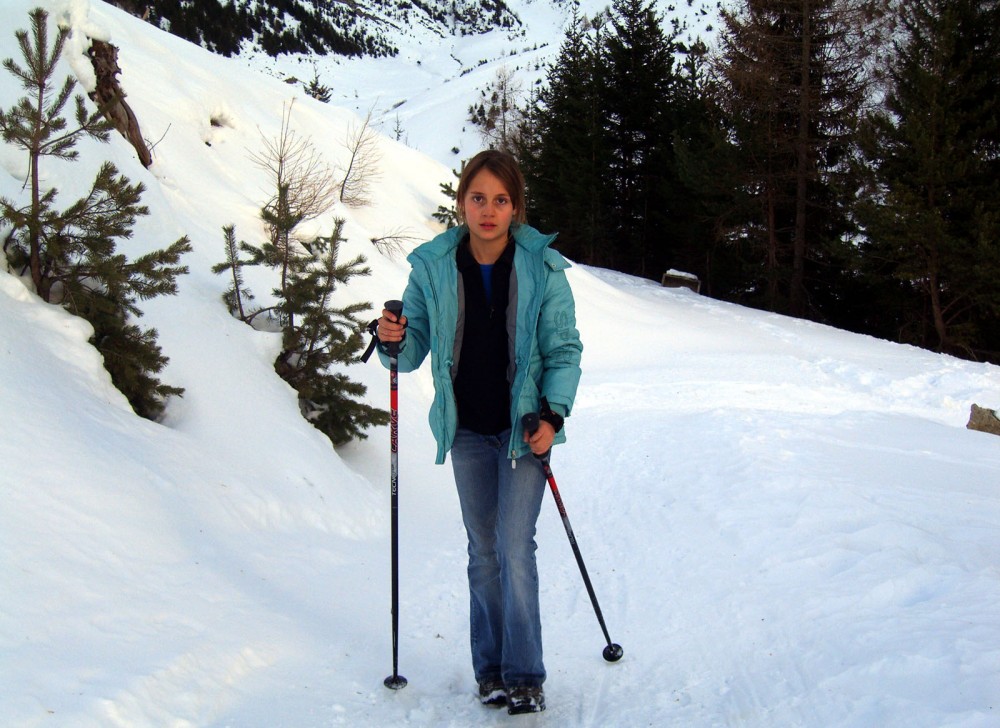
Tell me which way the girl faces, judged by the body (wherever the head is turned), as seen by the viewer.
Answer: toward the camera

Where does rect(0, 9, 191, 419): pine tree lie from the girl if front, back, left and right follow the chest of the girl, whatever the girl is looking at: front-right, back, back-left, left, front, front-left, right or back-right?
back-right

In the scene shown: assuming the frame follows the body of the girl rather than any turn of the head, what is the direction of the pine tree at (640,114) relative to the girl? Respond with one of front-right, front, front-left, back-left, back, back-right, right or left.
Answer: back

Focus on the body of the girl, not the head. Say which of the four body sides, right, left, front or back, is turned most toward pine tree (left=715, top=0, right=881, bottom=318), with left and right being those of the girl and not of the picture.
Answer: back

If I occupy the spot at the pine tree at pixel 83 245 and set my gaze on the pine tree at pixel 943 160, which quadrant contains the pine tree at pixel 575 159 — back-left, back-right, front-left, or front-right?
front-left

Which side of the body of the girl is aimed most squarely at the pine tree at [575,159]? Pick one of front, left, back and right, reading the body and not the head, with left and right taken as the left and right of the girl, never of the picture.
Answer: back

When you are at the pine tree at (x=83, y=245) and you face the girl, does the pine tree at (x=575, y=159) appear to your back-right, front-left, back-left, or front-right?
back-left

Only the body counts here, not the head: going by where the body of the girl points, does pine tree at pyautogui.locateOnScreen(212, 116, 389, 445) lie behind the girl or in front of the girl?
behind

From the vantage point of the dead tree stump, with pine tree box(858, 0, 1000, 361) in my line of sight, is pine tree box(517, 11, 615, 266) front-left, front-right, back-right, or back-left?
front-left

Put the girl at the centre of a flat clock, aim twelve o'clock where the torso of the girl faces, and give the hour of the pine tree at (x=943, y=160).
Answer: The pine tree is roughly at 7 o'clock from the girl.

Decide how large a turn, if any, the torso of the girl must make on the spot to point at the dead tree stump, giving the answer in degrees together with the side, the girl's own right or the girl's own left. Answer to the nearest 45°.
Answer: approximately 135° to the girl's own right

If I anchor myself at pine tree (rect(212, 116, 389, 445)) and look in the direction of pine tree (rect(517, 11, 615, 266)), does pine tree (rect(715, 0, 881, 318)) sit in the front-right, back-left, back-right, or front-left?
front-right

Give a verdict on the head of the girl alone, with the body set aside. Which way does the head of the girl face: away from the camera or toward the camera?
toward the camera
